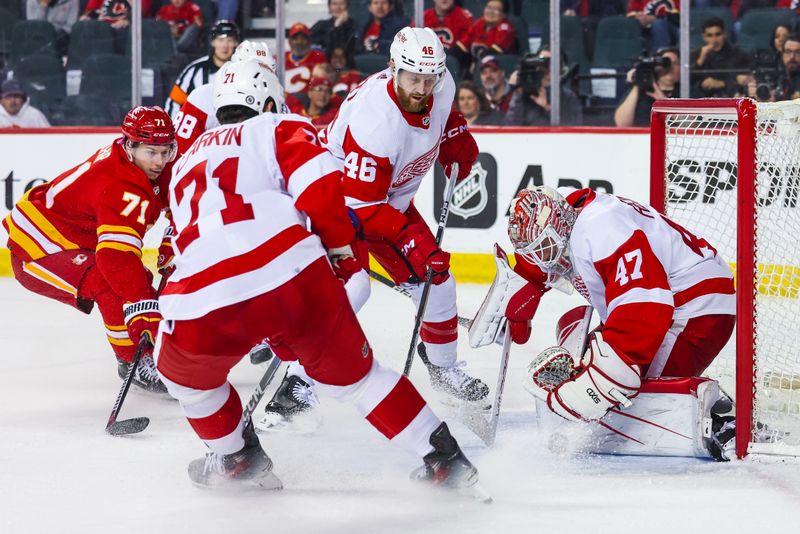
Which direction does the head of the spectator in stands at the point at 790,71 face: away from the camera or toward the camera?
toward the camera

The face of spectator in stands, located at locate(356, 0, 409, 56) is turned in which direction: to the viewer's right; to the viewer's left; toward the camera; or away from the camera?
toward the camera

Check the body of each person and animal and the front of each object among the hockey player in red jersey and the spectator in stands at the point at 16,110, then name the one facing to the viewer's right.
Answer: the hockey player in red jersey

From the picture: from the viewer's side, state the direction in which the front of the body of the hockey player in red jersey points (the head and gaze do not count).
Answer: to the viewer's right

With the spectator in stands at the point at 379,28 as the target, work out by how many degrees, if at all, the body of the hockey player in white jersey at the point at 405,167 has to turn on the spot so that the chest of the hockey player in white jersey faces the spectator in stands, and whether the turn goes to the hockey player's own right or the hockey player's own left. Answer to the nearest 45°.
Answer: approximately 135° to the hockey player's own left

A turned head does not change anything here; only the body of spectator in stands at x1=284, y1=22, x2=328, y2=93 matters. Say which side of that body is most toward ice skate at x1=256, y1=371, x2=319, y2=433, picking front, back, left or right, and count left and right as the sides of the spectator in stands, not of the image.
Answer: front

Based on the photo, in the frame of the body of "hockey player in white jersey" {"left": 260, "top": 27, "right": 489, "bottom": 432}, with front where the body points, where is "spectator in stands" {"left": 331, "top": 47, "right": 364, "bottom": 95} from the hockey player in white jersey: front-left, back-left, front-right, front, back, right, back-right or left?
back-left

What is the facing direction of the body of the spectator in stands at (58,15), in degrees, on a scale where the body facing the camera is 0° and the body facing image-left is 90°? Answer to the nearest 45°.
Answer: approximately 0°

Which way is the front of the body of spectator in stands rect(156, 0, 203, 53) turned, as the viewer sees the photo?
toward the camera

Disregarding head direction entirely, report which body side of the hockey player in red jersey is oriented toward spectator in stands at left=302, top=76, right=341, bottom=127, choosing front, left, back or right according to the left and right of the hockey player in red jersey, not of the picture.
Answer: left

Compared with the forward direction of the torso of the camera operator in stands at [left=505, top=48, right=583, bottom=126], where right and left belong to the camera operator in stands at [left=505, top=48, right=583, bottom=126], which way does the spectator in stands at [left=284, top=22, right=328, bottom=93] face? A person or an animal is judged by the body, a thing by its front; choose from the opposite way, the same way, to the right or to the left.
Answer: the same way

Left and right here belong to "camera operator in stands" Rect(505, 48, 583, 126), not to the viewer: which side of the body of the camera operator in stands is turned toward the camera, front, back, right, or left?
front
